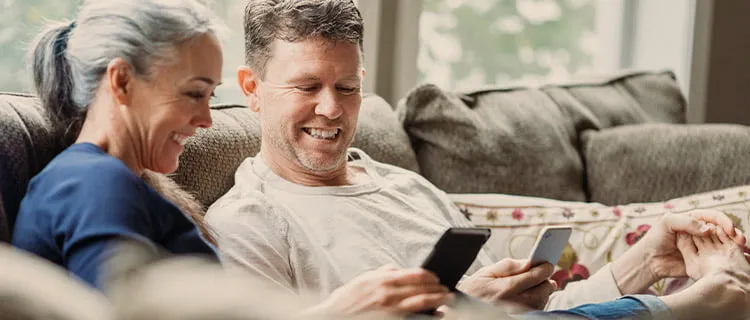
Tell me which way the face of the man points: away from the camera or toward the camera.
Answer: toward the camera

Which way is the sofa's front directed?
toward the camera

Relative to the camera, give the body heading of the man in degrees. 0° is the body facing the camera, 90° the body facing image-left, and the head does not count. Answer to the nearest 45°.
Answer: approximately 315°

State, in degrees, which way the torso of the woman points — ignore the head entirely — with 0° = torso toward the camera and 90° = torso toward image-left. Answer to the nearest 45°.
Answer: approximately 270°
